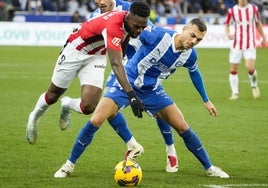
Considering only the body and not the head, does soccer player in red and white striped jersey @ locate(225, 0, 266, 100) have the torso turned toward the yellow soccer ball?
yes

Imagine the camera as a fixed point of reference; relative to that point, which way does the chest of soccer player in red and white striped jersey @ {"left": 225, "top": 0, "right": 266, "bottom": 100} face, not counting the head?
toward the camera

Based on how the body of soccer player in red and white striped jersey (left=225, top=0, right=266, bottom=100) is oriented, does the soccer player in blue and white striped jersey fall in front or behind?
in front
